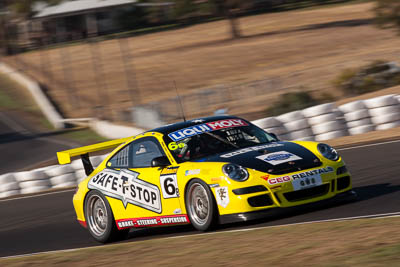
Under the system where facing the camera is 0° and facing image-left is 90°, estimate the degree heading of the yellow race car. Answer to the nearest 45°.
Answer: approximately 315°

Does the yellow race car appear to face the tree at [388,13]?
no
